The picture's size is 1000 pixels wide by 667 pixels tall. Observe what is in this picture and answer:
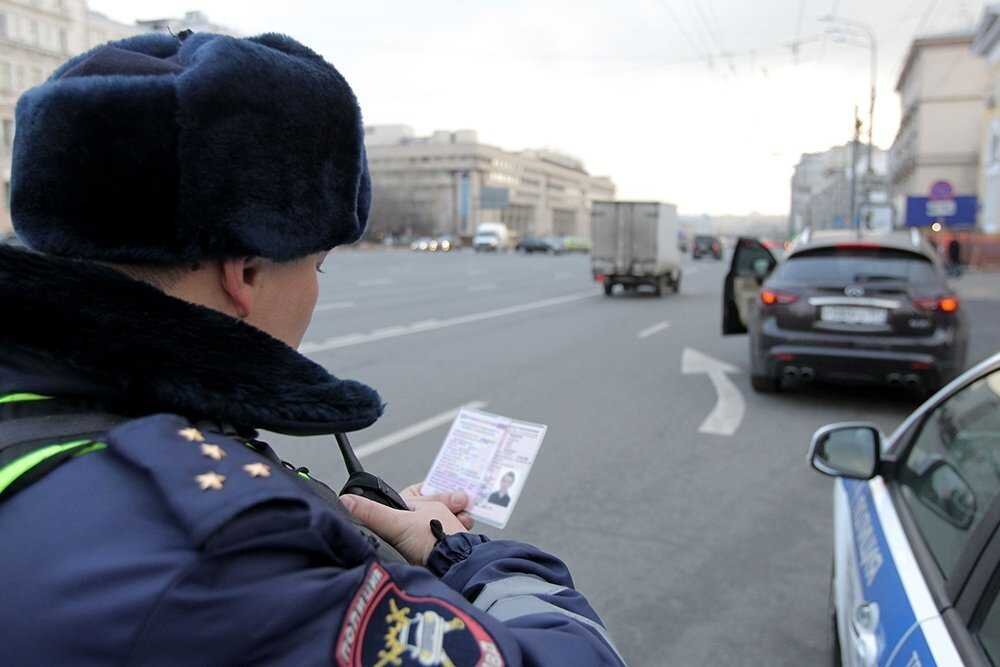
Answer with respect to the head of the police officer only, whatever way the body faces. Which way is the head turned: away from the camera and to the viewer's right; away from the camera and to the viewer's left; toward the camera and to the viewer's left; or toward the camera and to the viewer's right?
away from the camera and to the viewer's right

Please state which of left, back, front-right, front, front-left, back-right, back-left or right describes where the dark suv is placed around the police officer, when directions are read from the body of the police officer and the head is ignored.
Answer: front

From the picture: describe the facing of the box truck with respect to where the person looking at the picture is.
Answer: facing away from the viewer

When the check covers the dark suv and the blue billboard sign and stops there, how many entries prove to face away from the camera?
1

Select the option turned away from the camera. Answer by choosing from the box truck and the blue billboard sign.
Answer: the box truck

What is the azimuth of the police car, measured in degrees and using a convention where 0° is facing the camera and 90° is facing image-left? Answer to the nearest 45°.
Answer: approximately 135°

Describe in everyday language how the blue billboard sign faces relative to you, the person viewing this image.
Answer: facing the viewer

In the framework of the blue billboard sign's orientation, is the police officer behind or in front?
in front

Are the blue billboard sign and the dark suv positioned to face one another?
yes

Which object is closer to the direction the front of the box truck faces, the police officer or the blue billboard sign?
the blue billboard sign

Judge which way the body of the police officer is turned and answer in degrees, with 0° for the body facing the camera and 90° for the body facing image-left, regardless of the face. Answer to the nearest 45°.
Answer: approximately 225°

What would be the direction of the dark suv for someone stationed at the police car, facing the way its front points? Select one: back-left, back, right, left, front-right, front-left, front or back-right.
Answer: front-right

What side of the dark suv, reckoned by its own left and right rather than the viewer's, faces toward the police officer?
back

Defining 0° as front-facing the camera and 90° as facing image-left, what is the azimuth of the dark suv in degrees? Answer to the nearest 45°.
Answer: approximately 180°

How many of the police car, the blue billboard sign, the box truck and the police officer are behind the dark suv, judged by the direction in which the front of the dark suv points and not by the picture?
2

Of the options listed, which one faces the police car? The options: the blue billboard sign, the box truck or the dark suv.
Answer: the blue billboard sign
